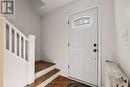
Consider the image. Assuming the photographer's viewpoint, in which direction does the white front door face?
facing the viewer and to the left of the viewer

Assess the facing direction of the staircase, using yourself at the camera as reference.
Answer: facing the viewer and to the right of the viewer

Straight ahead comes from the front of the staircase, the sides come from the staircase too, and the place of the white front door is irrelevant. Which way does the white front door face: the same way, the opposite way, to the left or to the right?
to the right

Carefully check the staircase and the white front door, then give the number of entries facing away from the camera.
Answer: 0

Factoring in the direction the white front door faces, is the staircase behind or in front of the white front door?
in front

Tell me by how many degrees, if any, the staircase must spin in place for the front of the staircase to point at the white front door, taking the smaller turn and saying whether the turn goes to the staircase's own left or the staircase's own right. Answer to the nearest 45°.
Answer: approximately 45° to the staircase's own left
